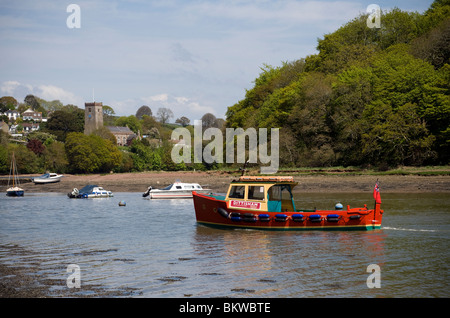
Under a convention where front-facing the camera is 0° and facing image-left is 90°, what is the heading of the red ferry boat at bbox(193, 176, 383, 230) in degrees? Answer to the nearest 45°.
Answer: approximately 90°
